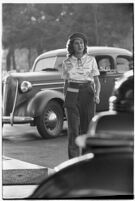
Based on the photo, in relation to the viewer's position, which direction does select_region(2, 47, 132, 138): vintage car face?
facing the viewer and to the left of the viewer

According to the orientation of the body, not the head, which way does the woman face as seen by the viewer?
toward the camera

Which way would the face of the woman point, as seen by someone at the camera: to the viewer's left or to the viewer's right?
to the viewer's right

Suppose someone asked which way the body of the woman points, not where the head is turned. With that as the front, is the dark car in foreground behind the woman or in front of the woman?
in front

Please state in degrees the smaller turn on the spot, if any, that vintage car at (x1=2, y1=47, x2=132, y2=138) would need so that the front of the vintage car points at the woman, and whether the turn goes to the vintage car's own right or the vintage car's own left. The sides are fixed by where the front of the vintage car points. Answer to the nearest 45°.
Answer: approximately 45° to the vintage car's own left

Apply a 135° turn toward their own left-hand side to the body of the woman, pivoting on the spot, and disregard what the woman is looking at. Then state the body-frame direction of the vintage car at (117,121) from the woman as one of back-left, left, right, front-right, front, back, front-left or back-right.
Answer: back-right

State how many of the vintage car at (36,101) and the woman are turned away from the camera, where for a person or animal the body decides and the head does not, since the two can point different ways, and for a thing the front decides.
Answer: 0
